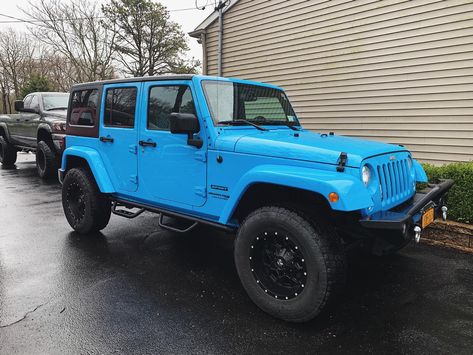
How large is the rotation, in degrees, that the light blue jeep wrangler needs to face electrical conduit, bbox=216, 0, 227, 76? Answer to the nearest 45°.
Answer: approximately 135° to its left

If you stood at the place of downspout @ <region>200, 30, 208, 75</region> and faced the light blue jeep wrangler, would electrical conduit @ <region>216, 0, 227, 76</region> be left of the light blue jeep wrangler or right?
left

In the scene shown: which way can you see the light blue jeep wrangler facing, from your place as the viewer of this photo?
facing the viewer and to the right of the viewer

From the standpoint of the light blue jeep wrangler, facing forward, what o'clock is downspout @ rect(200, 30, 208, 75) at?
The downspout is roughly at 7 o'clock from the light blue jeep wrangler.

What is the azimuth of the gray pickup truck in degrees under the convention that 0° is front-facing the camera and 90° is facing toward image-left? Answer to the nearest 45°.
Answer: approximately 315°

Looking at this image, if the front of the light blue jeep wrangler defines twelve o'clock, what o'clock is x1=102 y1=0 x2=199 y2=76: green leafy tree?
The green leafy tree is roughly at 7 o'clock from the light blue jeep wrangler.

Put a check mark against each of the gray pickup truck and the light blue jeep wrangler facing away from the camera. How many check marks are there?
0

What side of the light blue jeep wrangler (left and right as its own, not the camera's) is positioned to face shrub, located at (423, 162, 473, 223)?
left

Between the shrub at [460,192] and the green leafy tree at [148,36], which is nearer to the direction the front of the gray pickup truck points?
the shrub

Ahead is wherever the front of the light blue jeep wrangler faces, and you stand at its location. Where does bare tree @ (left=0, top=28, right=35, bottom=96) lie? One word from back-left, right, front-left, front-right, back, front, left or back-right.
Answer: back

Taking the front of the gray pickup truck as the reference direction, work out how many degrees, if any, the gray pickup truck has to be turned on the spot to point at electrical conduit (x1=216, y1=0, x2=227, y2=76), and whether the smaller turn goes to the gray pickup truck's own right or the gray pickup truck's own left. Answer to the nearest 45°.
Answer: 0° — it already faces it

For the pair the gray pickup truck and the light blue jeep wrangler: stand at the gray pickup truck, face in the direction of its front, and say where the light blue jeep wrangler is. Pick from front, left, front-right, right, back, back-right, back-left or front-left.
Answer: front-right

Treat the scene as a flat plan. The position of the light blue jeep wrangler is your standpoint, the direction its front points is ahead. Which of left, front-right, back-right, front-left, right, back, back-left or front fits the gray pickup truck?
back
